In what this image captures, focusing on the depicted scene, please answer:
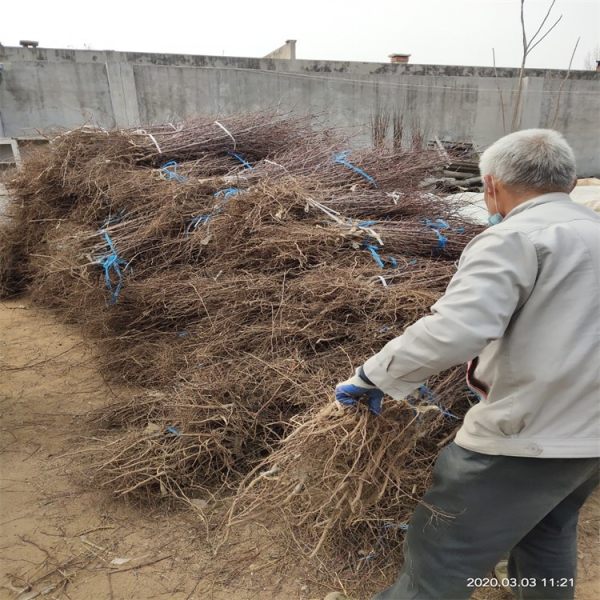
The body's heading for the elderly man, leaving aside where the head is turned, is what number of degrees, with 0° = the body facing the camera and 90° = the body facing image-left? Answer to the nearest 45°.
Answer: approximately 135°

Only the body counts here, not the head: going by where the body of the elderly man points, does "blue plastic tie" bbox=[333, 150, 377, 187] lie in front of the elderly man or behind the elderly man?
in front

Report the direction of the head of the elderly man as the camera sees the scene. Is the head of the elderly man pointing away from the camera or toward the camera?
away from the camera
